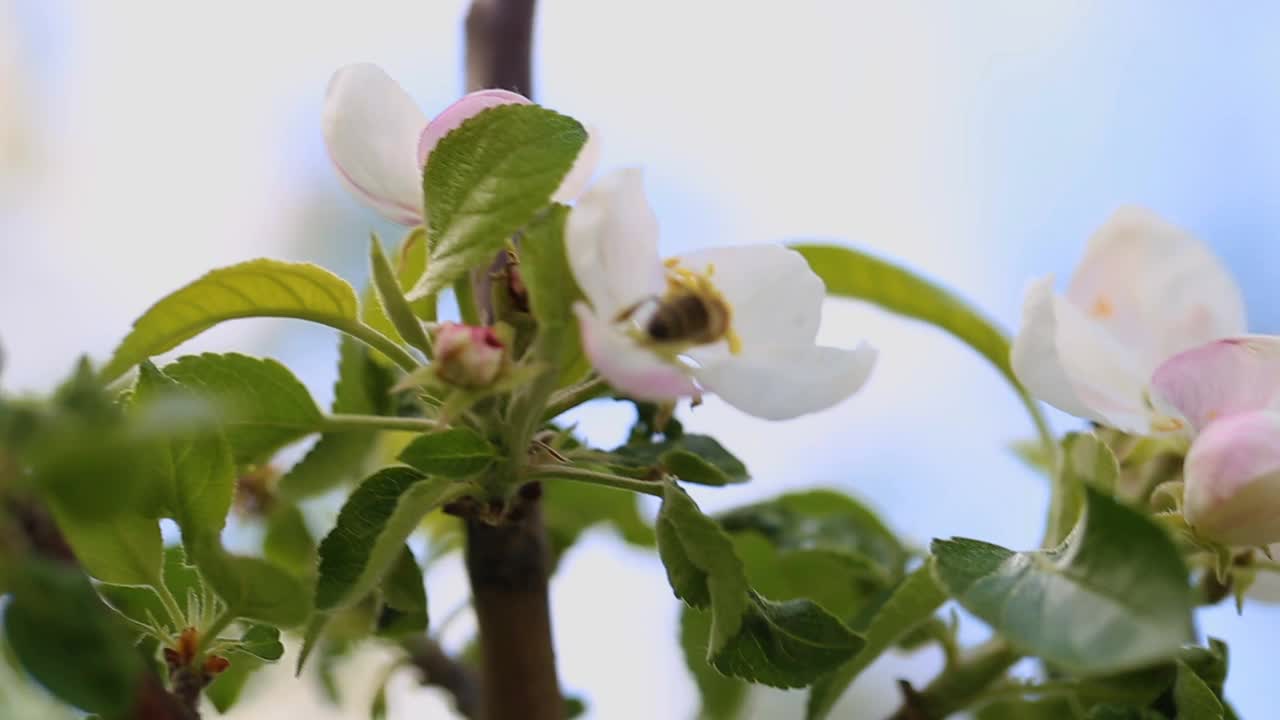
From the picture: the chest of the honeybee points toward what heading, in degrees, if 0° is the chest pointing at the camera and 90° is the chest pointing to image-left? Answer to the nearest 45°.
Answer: approximately 90°
